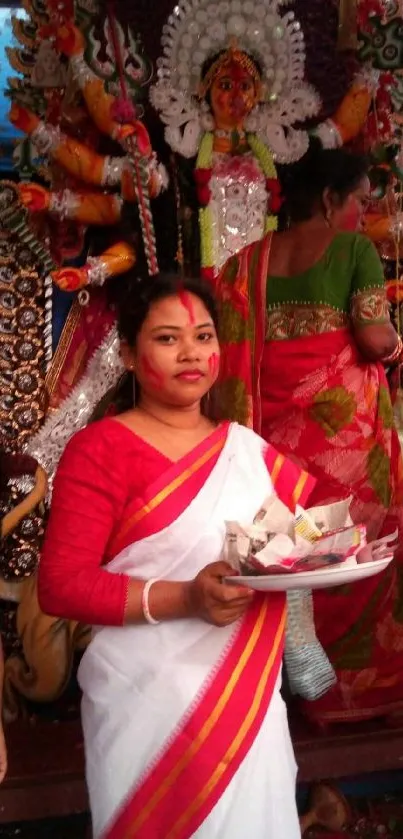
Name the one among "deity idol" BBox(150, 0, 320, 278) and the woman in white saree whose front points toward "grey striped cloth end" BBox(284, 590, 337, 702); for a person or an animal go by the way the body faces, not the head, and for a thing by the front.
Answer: the deity idol

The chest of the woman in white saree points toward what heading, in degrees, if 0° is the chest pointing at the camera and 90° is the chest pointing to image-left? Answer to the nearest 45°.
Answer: approximately 315°

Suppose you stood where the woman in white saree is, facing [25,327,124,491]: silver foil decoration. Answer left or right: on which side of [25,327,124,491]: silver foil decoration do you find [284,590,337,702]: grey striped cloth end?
right

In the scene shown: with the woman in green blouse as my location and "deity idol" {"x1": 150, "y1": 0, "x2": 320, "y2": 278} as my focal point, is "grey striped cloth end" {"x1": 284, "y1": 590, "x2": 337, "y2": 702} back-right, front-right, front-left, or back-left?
back-left

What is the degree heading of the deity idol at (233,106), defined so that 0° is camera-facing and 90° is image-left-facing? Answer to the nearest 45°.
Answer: approximately 0°

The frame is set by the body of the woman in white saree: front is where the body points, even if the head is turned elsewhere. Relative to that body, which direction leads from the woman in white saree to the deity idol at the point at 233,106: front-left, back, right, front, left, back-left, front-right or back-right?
back-left

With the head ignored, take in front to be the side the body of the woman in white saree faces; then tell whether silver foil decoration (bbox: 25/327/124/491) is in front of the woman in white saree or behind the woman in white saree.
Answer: behind
